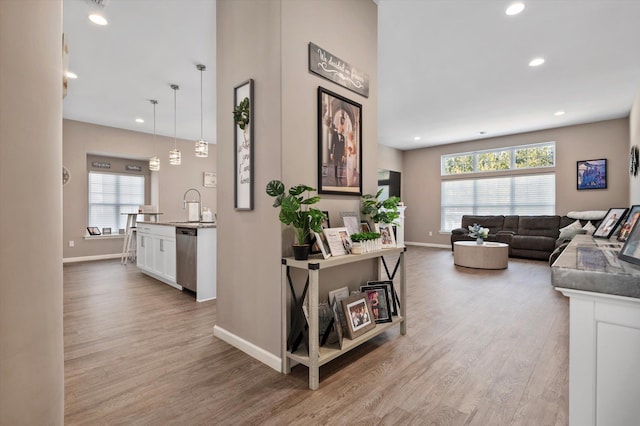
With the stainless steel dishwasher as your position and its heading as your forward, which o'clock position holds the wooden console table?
The wooden console table is roughly at 10 o'clock from the stainless steel dishwasher.

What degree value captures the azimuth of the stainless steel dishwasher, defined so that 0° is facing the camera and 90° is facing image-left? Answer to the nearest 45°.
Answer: approximately 45°

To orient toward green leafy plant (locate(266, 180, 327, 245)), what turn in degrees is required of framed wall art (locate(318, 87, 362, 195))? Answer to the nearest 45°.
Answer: approximately 90° to its right

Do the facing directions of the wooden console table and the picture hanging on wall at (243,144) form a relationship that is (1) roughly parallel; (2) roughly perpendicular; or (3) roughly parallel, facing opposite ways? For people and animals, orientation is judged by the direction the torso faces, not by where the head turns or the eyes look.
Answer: roughly perpendicular

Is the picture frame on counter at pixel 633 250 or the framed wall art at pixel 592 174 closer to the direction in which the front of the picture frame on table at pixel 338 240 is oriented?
the picture frame on counter

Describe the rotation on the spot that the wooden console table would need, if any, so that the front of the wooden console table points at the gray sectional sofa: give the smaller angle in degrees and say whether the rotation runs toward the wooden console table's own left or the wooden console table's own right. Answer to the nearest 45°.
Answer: approximately 90° to the wooden console table's own left

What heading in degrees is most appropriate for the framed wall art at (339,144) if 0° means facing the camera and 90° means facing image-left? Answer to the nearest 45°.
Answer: approximately 315°
